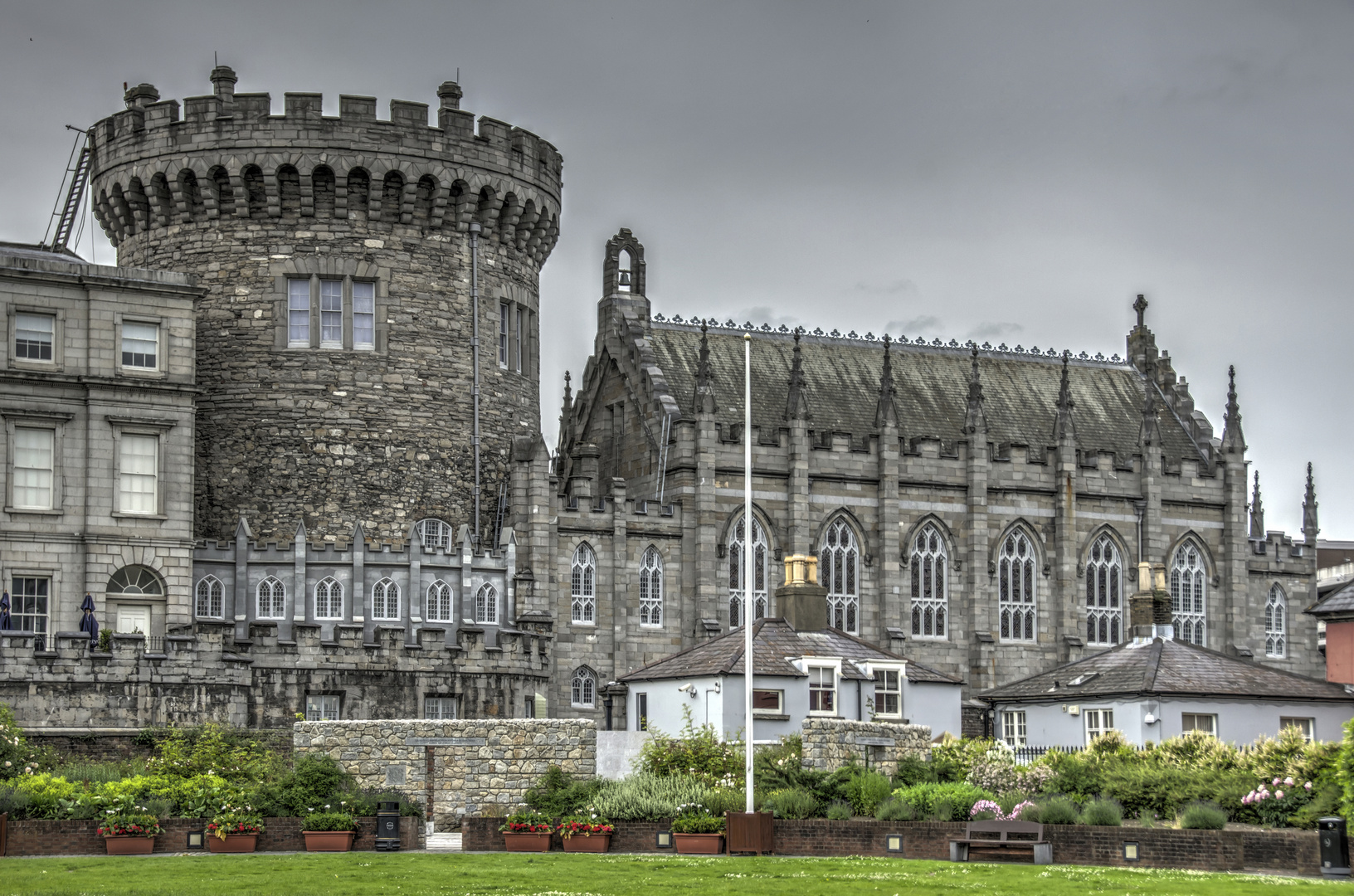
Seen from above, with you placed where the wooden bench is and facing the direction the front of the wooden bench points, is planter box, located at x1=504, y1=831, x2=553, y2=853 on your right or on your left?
on your right

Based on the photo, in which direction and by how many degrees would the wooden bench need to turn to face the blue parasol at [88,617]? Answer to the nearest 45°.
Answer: approximately 135° to its right

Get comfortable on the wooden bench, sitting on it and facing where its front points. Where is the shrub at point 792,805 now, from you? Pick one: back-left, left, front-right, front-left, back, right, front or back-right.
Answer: back-right

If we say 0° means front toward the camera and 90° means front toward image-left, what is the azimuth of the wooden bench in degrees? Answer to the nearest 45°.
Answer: approximately 0°

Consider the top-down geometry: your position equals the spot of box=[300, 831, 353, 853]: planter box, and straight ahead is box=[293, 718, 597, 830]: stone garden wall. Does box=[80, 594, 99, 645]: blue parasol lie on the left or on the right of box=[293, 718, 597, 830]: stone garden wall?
left

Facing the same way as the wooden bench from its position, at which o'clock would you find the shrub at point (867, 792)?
The shrub is roughly at 5 o'clock from the wooden bench.

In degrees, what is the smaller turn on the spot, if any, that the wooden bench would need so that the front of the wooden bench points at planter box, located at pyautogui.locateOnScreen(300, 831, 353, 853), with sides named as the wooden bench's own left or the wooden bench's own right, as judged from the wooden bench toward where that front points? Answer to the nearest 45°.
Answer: approximately 90° to the wooden bench's own right

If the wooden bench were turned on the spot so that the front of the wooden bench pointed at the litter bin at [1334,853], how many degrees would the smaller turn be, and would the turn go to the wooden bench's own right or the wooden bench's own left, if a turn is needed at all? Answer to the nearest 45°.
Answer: approximately 45° to the wooden bench's own left

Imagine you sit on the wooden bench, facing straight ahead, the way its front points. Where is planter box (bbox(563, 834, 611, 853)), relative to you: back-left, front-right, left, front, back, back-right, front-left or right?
right

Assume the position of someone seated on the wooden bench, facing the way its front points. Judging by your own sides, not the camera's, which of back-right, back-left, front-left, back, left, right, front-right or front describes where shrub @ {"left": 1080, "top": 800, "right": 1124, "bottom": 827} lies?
back-left

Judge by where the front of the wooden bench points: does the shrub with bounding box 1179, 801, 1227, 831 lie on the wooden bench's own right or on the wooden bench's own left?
on the wooden bench's own left

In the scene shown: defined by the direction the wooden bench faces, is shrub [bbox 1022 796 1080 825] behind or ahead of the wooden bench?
behind

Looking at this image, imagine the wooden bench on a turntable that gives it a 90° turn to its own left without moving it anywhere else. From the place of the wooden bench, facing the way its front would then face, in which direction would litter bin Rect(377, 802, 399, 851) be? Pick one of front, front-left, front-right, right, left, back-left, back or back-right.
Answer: back

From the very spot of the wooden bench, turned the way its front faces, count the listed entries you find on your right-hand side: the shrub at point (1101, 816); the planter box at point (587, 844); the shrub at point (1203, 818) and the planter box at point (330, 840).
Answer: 2
